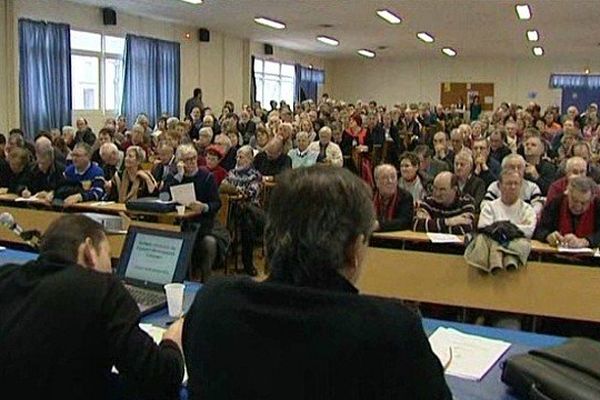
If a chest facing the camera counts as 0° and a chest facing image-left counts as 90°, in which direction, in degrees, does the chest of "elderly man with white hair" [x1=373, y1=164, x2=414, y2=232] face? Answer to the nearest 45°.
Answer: approximately 0°

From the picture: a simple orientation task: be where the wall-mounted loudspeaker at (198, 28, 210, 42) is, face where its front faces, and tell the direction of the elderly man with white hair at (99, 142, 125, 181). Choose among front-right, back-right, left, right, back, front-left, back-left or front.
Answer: front-right

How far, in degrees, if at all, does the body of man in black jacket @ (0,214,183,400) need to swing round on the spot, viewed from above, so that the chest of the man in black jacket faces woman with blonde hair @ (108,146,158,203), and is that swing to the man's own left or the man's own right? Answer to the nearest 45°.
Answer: approximately 45° to the man's own left

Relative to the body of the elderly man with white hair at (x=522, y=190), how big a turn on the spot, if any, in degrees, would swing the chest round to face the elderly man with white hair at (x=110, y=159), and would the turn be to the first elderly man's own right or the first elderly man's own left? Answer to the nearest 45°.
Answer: approximately 90° to the first elderly man's own right

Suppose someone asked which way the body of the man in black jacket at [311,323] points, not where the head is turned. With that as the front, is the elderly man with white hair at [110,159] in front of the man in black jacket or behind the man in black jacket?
in front

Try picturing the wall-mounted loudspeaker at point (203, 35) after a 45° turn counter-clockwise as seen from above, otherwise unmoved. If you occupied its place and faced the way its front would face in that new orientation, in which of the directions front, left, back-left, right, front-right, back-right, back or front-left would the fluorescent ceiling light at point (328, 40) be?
front-left

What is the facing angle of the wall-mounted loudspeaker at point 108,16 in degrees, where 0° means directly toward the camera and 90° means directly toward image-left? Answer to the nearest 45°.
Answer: approximately 315°

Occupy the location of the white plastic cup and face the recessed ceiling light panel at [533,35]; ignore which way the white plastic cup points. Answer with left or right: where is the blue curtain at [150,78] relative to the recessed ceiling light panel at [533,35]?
left

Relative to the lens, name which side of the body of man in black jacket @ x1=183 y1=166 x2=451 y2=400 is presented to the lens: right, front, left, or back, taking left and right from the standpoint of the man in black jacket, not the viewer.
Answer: back

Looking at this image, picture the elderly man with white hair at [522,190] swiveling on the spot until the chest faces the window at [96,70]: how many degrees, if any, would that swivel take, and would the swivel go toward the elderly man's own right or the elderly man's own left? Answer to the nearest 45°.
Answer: approximately 135° to the elderly man's own right

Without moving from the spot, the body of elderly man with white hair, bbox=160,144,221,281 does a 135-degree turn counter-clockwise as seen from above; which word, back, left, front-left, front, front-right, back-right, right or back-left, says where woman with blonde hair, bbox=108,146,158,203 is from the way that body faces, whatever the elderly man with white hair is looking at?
back-left
